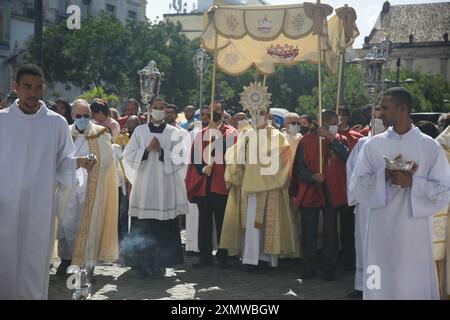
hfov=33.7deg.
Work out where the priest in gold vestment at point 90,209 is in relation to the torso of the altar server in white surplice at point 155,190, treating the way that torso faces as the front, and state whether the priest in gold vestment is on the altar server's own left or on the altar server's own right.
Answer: on the altar server's own right

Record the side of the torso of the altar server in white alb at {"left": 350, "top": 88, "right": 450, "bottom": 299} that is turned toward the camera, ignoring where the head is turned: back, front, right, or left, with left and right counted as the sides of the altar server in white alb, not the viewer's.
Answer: front

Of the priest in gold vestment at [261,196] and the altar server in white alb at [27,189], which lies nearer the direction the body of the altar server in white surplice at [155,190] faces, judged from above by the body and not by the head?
the altar server in white alb

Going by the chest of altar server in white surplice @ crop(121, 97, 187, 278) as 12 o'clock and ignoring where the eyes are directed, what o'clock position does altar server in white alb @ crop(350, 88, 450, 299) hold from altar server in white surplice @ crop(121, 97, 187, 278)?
altar server in white alb @ crop(350, 88, 450, 299) is roughly at 11 o'clock from altar server in white surplice @ crop(121, 97, 187, 278).

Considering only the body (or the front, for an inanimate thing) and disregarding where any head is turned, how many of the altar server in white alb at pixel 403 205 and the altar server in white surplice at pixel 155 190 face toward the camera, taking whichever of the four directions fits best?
2

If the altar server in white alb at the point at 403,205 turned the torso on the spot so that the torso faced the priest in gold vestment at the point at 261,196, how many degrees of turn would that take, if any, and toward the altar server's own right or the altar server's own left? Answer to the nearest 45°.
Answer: approximately 135° to the altar server's own right

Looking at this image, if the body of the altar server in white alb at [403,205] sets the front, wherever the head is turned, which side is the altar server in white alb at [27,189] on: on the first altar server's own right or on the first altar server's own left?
on the first altar server's own right

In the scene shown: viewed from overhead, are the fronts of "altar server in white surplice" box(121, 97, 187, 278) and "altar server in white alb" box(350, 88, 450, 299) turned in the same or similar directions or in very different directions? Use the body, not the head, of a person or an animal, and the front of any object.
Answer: same or similar directions

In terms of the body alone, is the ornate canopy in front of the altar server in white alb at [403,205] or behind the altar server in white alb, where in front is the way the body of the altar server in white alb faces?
behind

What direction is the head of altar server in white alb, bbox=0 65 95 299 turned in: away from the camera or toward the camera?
toward the camera

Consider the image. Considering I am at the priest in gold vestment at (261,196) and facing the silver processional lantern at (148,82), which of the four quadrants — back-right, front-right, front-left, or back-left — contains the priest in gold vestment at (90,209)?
front-left
